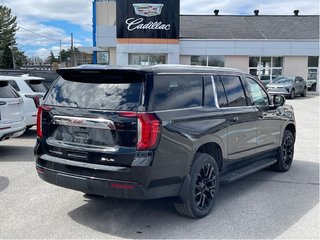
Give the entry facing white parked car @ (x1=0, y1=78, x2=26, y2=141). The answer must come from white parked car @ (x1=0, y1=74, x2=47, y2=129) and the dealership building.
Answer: the dealership building

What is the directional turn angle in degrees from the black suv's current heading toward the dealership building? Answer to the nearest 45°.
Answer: approximately 45° to its left

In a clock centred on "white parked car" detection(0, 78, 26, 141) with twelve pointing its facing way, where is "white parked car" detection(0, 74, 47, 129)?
"white parked car" detection(0, 74, 47, 129) is roughly at 2 o'clock from "white parked car" detection(0, 78, 26, 141).

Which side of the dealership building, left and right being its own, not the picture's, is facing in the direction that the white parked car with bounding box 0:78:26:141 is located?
front

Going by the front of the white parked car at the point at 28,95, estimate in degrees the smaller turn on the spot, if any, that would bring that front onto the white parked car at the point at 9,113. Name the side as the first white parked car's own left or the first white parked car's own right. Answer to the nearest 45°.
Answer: approximately 135° to the first white parked car's own left

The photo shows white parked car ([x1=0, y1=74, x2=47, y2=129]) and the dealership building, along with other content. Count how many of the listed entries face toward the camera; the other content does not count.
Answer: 1

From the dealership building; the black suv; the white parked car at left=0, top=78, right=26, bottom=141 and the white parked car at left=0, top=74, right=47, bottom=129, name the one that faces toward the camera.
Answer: the dealership building

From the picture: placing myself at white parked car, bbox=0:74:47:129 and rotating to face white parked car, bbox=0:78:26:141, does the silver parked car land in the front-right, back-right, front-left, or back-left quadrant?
back-left

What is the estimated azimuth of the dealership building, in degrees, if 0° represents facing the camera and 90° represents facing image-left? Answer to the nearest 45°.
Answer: approximately 0°

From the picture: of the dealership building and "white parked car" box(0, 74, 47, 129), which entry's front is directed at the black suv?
the dealership building
